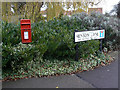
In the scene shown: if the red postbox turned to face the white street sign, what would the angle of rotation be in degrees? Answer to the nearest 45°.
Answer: approximately 90° to its left

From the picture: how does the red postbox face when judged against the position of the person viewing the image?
facing the viewer
